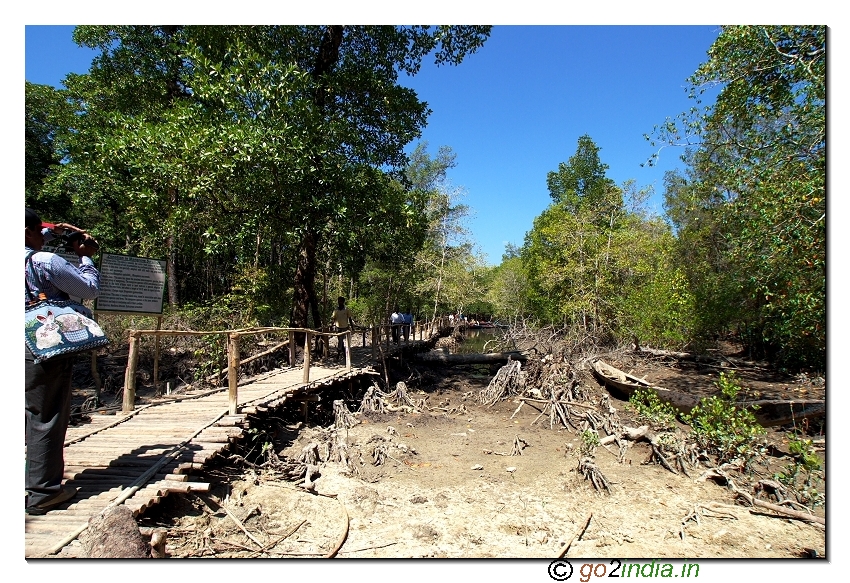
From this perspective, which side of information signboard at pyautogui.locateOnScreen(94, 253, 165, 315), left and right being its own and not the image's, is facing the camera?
front

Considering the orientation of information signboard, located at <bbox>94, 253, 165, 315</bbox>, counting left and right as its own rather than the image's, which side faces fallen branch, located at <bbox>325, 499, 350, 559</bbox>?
front

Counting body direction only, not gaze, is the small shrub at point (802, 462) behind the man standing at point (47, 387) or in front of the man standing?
in front

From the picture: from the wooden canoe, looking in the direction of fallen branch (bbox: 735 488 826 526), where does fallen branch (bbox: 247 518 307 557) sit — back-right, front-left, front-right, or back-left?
front-right

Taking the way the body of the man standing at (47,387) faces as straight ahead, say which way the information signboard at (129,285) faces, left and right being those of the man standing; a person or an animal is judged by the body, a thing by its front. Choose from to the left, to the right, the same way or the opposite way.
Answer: to the right

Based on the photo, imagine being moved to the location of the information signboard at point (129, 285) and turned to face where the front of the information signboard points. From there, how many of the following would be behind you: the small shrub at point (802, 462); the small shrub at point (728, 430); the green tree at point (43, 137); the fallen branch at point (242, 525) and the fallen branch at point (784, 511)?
1

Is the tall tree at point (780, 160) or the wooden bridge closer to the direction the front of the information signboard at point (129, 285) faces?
the wooden bridge
